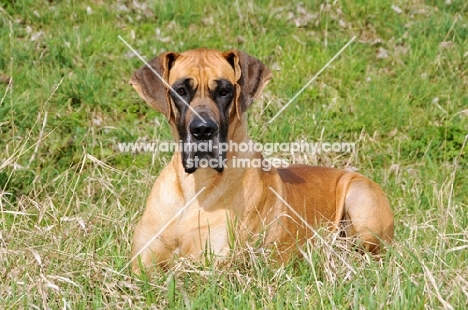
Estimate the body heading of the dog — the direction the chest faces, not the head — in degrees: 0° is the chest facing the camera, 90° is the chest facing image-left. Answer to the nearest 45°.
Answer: approximately 45°
